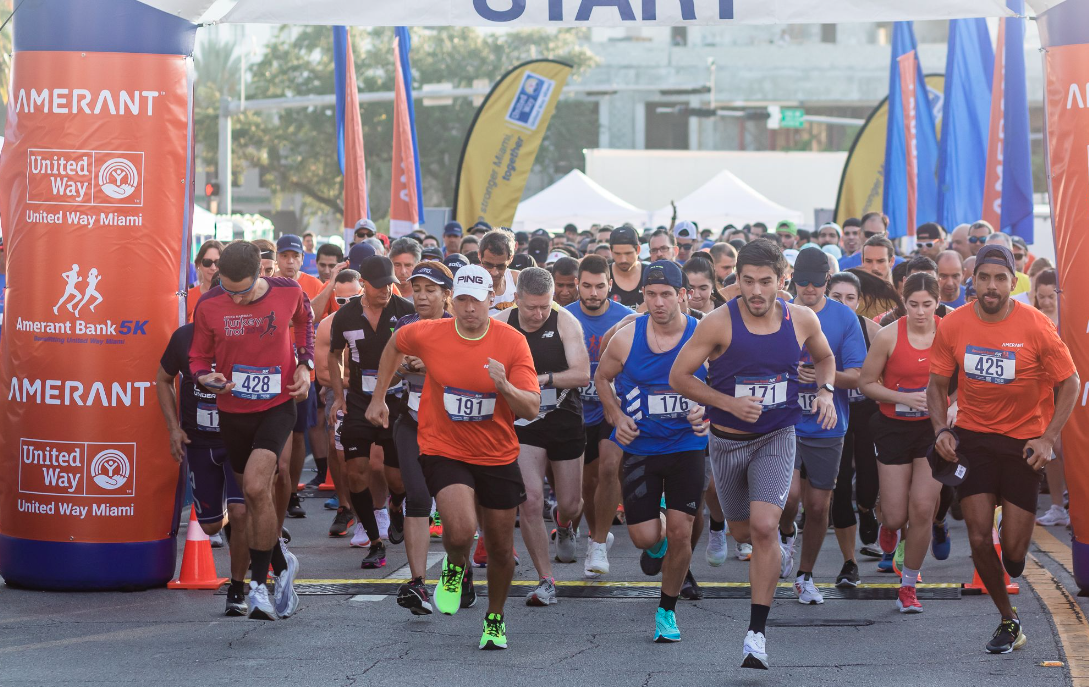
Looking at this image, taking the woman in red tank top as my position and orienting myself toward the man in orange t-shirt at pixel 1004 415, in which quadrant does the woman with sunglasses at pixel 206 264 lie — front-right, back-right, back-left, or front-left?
back-right

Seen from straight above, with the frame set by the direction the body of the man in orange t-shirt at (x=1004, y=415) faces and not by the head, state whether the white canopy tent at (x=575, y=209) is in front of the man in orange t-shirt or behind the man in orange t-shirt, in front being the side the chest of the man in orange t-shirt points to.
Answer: behind

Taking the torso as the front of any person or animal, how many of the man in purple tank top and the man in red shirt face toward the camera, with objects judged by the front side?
2
